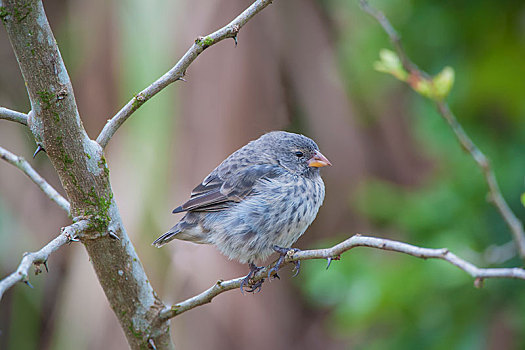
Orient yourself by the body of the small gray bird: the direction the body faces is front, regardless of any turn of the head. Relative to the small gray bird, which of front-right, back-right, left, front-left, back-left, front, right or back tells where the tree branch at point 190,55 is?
back

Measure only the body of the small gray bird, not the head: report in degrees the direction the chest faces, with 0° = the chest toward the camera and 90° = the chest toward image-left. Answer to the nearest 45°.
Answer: approximately 270°

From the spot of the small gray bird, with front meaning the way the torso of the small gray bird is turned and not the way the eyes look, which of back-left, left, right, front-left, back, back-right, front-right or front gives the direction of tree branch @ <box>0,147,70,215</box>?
back-right

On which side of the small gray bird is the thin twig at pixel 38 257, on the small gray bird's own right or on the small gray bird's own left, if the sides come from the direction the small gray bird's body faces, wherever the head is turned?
on the small gray bird's own right
